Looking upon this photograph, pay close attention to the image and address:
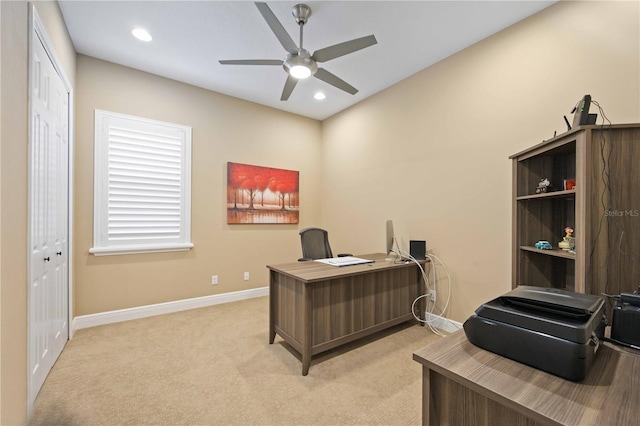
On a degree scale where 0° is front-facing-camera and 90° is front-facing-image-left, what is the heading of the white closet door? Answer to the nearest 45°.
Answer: approximately 270°

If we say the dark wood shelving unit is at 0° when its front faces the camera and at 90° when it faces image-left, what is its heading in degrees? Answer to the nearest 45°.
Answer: approximately 45°

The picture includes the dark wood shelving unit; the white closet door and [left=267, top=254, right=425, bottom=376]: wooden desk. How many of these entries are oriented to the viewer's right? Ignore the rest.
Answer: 1

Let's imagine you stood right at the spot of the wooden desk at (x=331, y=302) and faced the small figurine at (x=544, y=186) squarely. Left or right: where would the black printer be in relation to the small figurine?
right

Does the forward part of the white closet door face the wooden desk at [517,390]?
no

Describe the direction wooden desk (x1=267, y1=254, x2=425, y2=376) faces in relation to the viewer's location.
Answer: facing away from the viewer and to the left of the viewer

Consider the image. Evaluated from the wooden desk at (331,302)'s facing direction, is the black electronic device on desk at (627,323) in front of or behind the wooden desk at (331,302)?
behind

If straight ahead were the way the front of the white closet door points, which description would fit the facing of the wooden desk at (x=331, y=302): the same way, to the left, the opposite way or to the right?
to the left

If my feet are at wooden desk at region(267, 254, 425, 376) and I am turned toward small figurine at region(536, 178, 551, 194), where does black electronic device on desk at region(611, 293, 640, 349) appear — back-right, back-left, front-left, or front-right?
front-right

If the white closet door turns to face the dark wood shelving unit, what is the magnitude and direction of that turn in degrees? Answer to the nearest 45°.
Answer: approximately 45° to its right

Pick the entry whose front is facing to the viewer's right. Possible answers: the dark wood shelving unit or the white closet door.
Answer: the white closet door

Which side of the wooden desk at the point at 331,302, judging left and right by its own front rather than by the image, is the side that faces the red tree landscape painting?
front

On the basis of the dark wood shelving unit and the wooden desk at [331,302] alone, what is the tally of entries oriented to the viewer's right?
0

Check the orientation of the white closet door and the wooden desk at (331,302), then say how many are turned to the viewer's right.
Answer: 1

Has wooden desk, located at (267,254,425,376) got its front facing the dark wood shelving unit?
no
